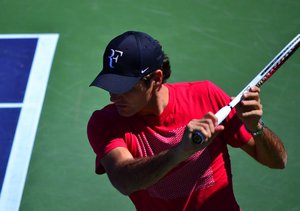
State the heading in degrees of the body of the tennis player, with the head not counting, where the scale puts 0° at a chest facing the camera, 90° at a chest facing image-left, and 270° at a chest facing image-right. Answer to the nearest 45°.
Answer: approximately 0°
